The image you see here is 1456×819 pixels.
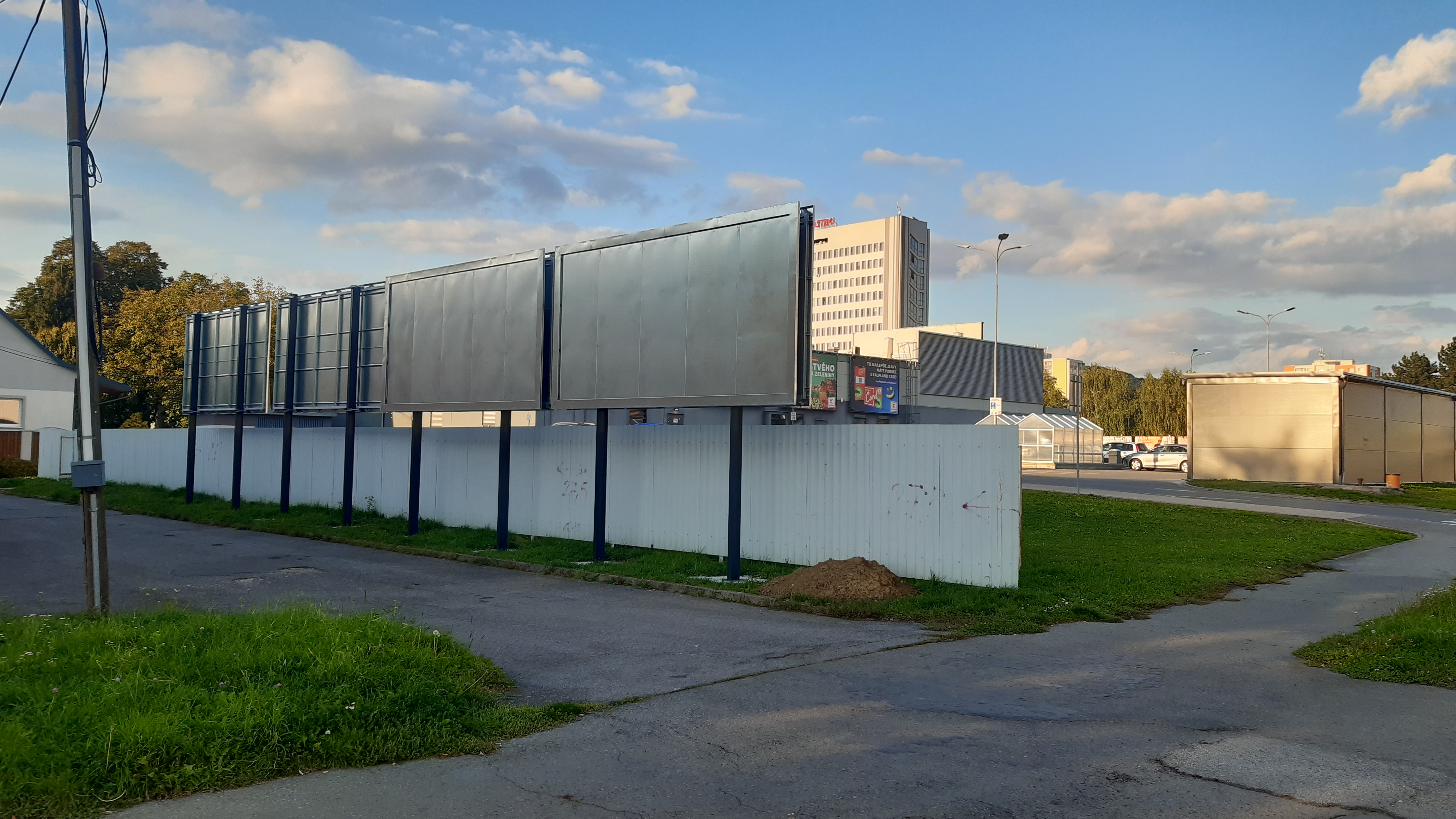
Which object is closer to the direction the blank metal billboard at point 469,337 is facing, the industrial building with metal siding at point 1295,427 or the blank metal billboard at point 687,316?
the blank metal billboard

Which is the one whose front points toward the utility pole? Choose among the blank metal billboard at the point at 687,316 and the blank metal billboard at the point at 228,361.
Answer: the blank metal billboard at the point at 687,316

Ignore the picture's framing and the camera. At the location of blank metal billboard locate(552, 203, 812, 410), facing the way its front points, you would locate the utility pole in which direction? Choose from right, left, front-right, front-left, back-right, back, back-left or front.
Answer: front

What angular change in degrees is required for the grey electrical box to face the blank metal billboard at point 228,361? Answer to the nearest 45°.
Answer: approximately 180°

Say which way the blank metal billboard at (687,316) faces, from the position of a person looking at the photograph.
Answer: facing the viewer and to the left of the viewer

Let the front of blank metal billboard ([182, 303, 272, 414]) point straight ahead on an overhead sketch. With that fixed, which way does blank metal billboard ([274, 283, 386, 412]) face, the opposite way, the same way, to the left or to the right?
the same way

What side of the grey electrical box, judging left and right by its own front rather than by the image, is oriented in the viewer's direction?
front
